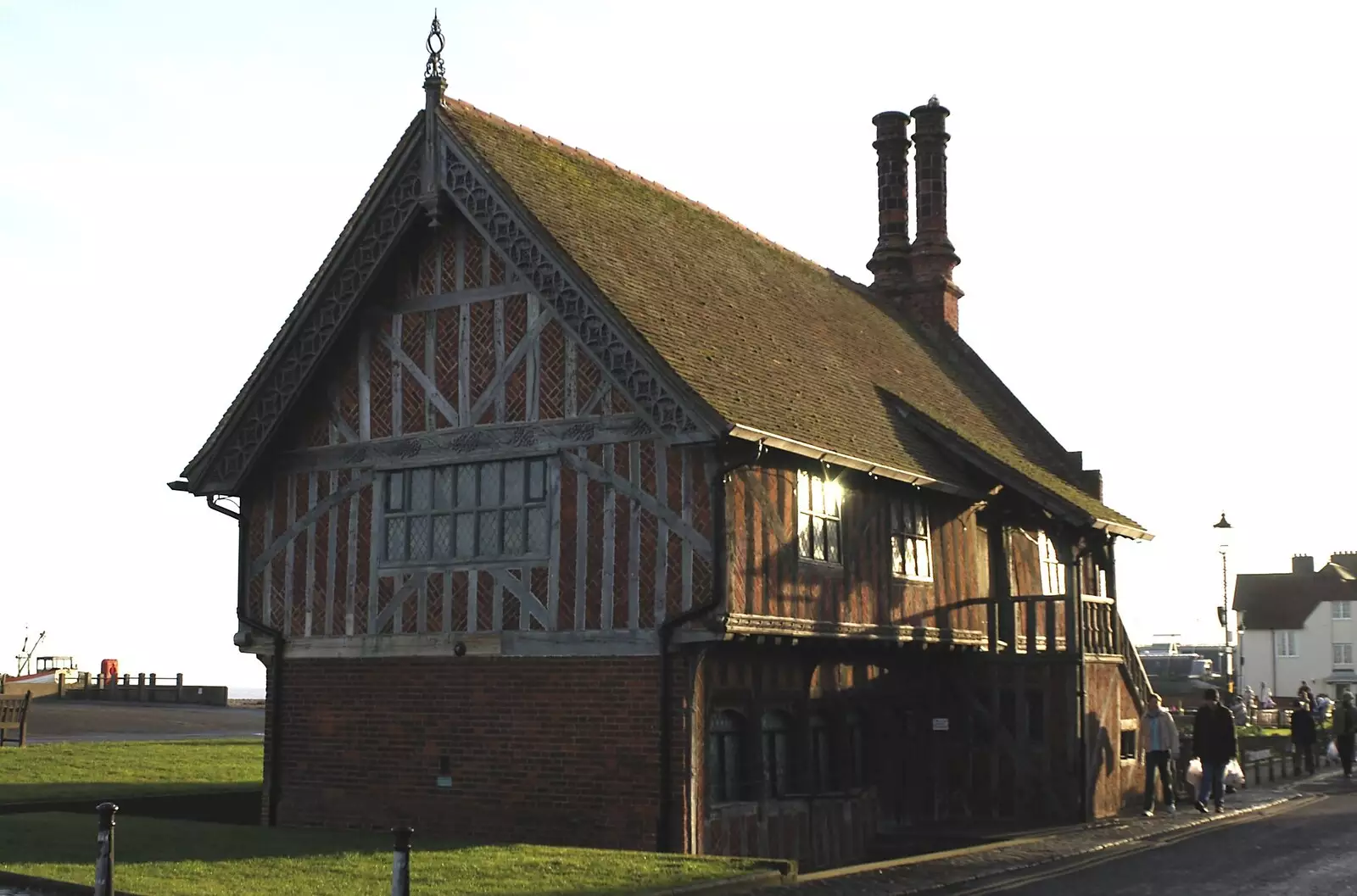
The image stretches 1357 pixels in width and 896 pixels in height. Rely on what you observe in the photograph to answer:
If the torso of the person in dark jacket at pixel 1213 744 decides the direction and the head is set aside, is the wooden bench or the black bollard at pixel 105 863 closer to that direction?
the black bollard

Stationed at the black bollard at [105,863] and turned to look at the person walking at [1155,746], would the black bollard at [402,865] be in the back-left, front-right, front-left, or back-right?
front-right

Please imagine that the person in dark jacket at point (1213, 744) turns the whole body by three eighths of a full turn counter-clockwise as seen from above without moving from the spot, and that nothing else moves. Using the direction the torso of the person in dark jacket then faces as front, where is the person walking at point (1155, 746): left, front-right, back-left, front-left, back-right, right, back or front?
back

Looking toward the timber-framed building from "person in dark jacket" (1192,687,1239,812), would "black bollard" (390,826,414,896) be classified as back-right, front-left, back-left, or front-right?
front-left

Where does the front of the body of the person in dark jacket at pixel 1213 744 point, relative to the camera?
toward the camera

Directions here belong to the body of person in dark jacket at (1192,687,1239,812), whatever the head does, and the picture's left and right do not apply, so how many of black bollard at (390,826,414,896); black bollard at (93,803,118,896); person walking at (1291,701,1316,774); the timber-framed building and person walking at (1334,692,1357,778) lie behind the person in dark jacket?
2

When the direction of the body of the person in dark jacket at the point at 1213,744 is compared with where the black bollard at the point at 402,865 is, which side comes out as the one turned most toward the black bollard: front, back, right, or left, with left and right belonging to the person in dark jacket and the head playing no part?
front

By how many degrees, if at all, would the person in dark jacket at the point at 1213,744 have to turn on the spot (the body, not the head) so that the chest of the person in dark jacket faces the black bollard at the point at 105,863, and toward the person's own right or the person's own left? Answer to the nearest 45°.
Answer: approximately 45° to the person's own right

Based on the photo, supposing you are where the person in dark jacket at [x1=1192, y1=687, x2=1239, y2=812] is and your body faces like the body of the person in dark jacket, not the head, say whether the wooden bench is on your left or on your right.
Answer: on your right

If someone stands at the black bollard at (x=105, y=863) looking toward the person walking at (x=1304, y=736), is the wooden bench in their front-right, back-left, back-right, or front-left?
front-left
